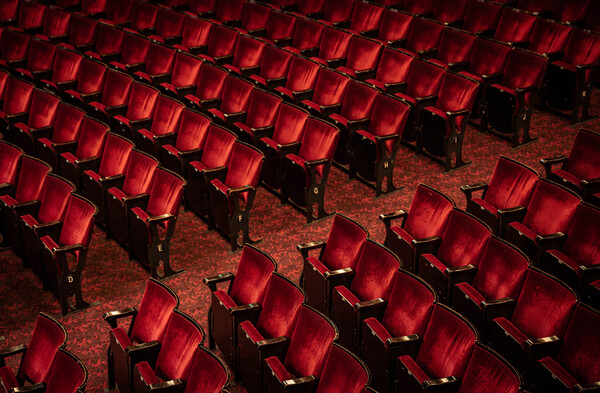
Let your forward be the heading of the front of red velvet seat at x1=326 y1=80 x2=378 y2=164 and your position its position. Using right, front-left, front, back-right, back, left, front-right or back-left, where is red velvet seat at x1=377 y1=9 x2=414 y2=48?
back-right

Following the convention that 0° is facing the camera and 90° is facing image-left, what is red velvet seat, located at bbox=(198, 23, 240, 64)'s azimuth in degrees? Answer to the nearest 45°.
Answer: approximately 45°

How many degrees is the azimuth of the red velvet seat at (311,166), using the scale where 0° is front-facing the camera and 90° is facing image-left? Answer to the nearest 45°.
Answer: approximately 45°

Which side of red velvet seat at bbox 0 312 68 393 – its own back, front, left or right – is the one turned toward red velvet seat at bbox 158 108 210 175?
back

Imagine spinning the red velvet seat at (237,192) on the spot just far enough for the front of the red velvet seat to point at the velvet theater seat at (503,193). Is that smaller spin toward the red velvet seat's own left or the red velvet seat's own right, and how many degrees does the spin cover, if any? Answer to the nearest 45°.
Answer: approximately 135° to the red velvet seat's own left

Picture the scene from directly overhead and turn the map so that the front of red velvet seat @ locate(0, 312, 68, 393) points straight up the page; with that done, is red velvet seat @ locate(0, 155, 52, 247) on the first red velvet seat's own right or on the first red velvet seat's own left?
on the first red velvet seat's own right

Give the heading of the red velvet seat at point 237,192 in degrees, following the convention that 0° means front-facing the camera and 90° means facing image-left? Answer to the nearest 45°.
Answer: approximately 45°

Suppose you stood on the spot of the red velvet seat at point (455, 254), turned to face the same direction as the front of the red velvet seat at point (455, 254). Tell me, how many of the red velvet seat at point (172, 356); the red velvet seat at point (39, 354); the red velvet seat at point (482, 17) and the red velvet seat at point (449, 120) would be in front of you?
2
